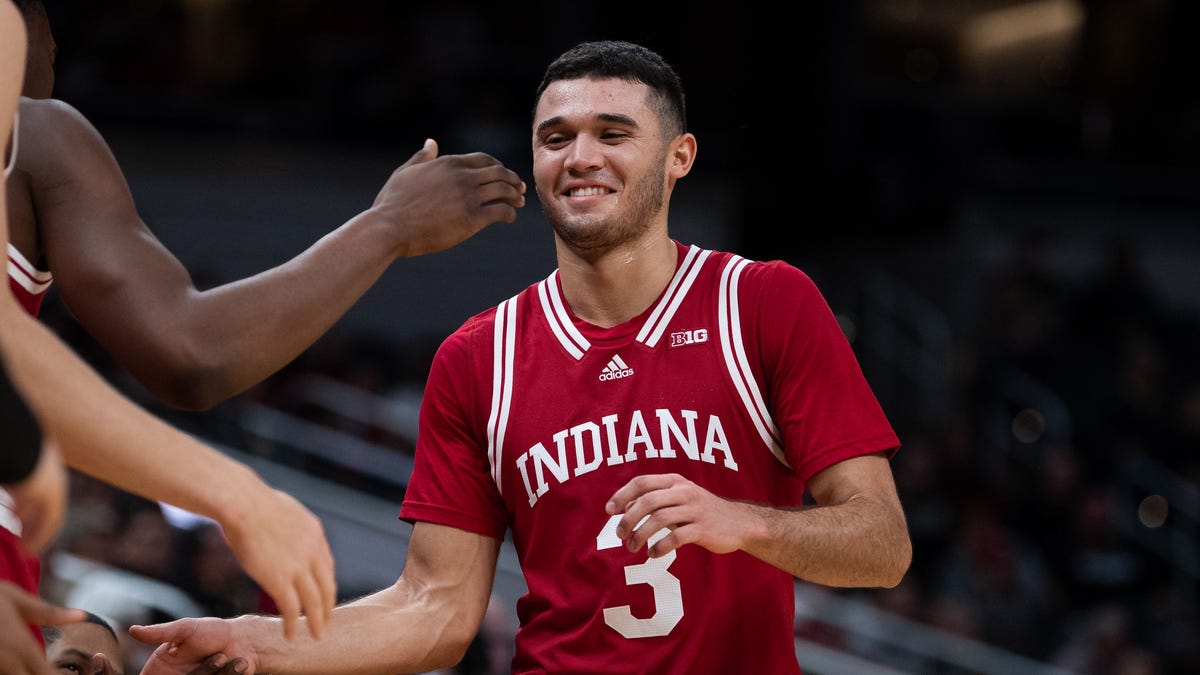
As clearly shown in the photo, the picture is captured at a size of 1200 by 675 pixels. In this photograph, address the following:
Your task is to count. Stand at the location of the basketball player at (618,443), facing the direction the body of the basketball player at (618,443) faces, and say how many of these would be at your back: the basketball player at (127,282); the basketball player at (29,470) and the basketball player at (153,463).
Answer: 0

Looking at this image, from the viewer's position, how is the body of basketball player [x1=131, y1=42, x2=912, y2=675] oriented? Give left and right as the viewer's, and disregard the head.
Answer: facing the viewer

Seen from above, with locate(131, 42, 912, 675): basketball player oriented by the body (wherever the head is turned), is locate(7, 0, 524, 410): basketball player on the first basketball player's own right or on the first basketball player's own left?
on the first basketball player's own right

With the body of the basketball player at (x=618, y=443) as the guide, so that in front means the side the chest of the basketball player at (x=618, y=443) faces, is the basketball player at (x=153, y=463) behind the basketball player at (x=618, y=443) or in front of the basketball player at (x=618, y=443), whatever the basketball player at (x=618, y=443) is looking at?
in front

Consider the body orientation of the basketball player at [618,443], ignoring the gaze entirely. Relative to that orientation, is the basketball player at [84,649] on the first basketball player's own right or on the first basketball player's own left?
on the first basketball player's own right

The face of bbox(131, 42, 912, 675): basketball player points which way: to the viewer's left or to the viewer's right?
to the viewer's left

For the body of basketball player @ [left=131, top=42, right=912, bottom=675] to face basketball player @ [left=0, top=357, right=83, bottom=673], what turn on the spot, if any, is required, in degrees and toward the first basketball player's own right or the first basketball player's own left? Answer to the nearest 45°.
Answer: approximately 45° to the first basketball player's own right
